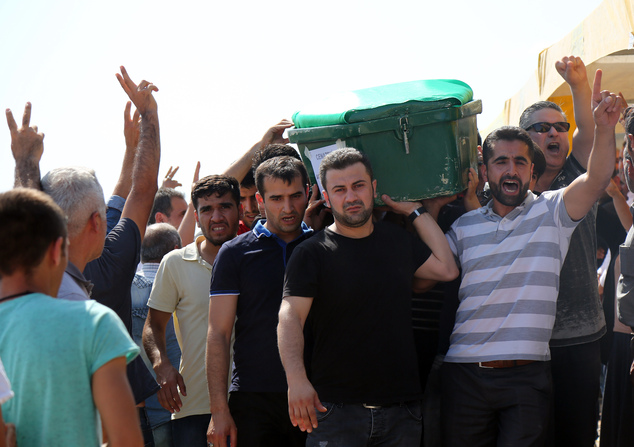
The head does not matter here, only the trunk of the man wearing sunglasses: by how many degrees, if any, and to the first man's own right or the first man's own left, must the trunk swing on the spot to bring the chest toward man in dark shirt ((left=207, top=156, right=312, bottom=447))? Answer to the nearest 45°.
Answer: approximately 45° to the first man's own right

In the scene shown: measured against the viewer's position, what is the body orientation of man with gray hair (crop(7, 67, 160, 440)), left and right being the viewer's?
facing away from the viewer and to the right of the viewer

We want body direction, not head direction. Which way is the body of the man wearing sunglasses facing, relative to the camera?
toward the camera

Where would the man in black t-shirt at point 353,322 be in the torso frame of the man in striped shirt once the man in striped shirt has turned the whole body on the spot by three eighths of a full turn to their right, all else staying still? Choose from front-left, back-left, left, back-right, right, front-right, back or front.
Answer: left

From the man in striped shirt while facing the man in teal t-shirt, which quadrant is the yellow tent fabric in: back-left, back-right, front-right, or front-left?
back-right

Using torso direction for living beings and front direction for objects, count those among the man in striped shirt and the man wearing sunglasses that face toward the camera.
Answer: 2

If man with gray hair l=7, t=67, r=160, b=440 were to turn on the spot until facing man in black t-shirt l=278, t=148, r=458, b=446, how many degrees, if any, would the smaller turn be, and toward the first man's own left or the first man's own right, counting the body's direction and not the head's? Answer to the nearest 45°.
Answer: approximately 45° to the first man's own right

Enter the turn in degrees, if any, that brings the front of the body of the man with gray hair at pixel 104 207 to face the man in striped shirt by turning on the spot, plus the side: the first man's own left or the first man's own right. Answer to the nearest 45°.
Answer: approximately 45° to the first man's own right

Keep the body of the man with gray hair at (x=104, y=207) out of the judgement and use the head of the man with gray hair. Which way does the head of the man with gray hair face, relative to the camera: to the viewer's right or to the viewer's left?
to the viewer's right

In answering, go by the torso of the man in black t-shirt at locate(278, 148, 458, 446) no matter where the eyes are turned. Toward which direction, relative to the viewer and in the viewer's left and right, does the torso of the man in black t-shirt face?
facing the viewer

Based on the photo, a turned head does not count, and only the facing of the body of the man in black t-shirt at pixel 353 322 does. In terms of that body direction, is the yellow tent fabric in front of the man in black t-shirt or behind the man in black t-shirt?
behind

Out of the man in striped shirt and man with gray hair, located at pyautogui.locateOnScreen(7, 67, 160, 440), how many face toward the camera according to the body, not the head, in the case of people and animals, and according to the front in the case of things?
1

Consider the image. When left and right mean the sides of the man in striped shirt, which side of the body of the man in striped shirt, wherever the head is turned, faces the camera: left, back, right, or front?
front
